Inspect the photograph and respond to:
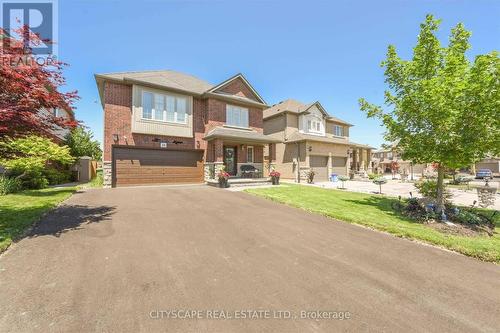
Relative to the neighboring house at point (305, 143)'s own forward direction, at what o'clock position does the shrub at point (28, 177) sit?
The shrub is roughly at 3 o'clock from the neighboring house.

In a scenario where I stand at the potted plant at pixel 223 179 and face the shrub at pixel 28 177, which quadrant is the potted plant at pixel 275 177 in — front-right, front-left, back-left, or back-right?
back-right

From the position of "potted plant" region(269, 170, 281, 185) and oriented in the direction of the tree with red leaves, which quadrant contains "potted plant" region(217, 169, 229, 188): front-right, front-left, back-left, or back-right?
front-right

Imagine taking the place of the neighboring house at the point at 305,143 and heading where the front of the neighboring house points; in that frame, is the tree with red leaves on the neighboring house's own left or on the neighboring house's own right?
on the neighboring house's own right

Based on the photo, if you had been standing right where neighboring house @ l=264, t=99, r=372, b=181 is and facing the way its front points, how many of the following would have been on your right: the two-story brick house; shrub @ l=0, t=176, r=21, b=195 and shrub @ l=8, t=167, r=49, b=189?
3

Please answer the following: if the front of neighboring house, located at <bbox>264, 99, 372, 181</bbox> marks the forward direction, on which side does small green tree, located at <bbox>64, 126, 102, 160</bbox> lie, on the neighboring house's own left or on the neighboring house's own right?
on the neighboring house's own right

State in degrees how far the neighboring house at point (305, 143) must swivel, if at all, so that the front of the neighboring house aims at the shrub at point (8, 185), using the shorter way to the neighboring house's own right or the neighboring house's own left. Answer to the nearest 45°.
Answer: approximately 90° to the neighboring house's own right

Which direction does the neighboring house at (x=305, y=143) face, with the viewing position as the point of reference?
facing the viewer and to the right of the viewer

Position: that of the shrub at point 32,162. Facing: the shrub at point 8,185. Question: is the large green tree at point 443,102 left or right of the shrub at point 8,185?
left

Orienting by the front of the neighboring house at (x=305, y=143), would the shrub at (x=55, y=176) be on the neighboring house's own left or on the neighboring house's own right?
on the neighboring house's own right

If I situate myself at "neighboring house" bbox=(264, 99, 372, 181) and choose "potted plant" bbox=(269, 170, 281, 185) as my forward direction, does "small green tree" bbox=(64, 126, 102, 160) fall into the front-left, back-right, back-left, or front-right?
front-right

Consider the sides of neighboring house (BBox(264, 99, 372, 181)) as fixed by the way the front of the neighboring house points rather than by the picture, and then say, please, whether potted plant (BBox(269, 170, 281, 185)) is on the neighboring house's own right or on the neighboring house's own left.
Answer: on the neighboring house's own right

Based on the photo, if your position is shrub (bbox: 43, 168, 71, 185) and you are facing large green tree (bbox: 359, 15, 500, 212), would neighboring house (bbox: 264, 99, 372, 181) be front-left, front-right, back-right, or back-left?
front-left

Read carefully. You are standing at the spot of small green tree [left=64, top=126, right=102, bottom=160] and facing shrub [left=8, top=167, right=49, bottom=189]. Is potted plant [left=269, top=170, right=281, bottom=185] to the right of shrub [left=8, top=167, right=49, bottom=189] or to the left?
left

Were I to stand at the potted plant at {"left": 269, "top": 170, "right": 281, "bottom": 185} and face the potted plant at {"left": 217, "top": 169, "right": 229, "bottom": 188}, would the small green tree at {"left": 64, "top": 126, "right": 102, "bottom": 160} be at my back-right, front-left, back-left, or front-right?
front-right

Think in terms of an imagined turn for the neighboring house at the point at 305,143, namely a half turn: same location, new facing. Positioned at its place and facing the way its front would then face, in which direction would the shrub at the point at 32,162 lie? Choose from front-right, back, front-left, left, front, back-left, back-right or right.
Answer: left
